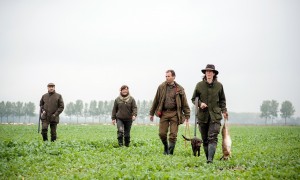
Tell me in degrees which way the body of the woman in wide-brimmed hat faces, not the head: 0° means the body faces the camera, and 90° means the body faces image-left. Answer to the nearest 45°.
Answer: approximately 0°

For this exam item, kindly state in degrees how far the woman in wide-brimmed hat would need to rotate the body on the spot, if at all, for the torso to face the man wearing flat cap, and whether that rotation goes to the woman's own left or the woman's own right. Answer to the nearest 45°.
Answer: approximately 135° to the woman's own right

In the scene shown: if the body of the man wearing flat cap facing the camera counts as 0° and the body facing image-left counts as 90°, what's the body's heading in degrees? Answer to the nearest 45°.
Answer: approximately 0°

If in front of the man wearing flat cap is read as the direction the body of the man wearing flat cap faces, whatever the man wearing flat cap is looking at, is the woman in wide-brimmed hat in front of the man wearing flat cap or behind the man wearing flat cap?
in front

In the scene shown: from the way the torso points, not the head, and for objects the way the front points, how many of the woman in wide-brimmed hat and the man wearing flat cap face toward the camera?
2
